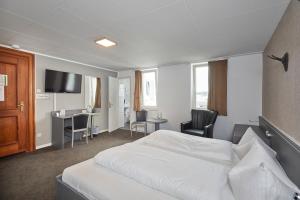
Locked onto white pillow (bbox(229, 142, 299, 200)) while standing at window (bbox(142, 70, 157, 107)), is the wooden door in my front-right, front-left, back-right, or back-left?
front-right

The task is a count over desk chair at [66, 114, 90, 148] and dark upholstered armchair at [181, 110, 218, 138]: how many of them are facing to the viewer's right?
0

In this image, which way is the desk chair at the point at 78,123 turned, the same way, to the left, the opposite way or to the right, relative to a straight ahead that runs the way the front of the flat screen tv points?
the opposite way

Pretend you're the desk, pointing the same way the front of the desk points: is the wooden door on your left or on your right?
on your right

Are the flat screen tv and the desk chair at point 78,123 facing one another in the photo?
yes

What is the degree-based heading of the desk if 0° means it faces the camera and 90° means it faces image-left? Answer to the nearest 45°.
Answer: approximately 315°

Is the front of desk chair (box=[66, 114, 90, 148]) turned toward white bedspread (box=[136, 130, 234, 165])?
no

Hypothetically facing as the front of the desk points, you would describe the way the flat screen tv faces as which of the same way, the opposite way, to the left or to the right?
the same way

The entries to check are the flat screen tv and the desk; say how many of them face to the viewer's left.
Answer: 0

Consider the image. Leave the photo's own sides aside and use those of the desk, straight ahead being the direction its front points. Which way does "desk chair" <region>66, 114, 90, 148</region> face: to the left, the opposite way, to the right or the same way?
the opposite way

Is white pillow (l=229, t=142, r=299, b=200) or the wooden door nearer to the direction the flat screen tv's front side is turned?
the white pillow

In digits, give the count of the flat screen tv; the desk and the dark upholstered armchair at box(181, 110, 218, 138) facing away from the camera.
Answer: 0

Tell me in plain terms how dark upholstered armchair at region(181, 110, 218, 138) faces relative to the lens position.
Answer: facing the viewer and to the left of the viewer

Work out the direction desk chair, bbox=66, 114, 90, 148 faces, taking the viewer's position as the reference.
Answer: facing away from the viewer and to the left of the viewer

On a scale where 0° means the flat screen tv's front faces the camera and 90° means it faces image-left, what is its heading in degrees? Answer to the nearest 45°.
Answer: approximately 315°

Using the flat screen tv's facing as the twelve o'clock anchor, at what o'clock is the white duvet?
The white duvet is roughly at 1 o'clock from the flat screen tv.

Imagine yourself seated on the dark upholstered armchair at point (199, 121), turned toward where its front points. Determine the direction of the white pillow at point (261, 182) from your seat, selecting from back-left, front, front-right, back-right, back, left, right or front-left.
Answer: front-left
